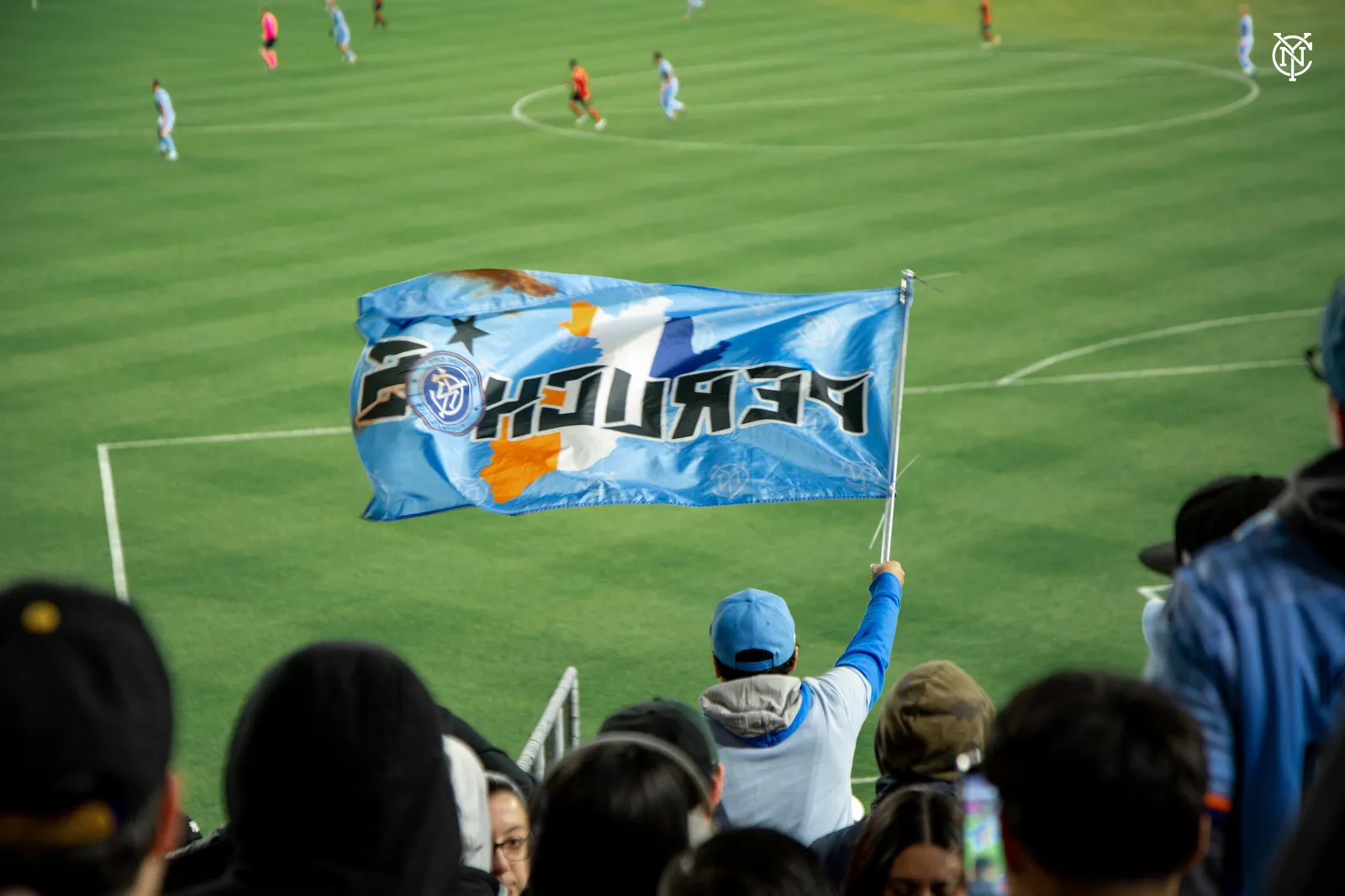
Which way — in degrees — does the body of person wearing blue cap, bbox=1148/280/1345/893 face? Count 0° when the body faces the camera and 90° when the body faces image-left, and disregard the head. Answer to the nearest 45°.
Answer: approximately 135°

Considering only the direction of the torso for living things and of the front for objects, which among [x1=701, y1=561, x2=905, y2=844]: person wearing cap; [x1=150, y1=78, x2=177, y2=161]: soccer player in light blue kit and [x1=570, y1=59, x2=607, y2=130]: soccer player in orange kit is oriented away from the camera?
the person wearing cap

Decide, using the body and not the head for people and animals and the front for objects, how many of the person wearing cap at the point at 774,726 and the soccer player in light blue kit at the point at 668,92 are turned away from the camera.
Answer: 1

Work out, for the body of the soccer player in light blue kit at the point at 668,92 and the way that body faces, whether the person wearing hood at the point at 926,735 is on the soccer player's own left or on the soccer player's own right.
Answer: on the soccer player's own left

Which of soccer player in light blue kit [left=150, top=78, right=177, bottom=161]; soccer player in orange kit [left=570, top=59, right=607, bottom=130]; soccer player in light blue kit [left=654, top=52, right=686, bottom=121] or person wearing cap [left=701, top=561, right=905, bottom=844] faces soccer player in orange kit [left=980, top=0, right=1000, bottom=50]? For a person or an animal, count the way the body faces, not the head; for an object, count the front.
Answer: the person wearing cap

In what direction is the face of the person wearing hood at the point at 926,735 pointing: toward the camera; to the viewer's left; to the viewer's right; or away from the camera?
away from the camera

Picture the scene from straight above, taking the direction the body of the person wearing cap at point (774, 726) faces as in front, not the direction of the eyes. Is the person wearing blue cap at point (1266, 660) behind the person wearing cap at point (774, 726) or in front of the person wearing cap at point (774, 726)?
behind

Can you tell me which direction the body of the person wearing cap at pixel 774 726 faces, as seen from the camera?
away from the camera
